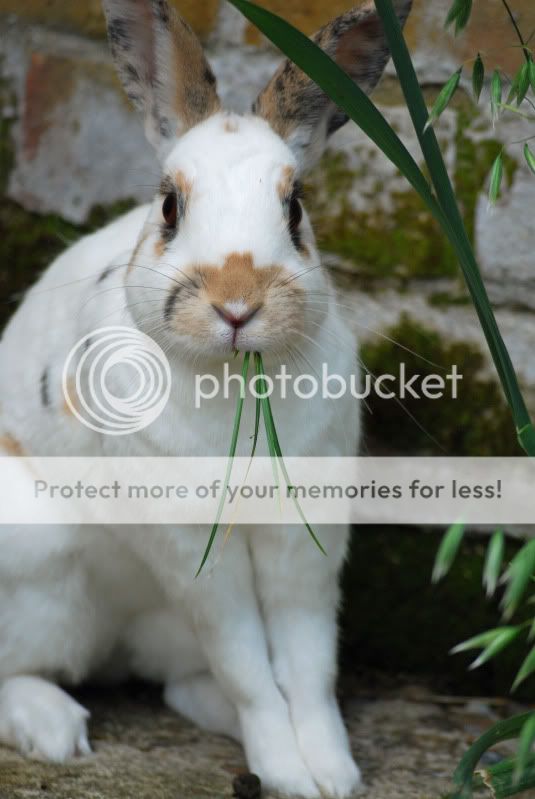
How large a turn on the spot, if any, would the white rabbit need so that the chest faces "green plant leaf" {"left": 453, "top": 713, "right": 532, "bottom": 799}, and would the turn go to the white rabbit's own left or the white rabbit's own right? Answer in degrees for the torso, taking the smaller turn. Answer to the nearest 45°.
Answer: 0° — it already faces it

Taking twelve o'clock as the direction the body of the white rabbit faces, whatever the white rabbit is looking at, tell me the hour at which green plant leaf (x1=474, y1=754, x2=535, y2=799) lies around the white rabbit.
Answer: The green plant leaf is roughly at 12 o'clock from the white rabbit.

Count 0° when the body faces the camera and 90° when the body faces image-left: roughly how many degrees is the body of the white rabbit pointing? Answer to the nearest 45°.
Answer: approximately 315°
